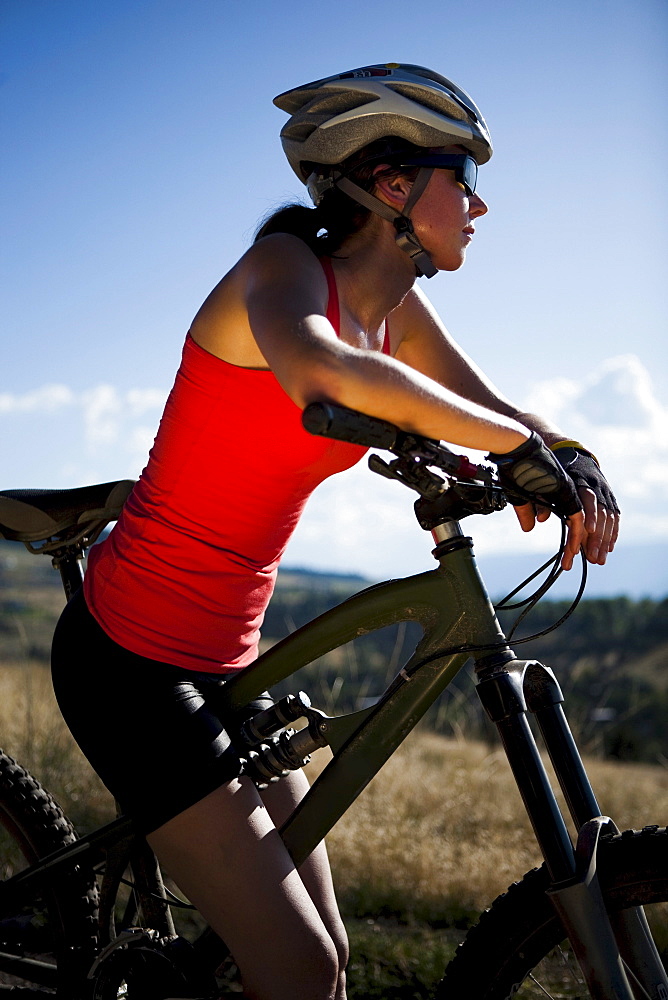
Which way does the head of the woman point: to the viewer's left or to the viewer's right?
to the viewer's right

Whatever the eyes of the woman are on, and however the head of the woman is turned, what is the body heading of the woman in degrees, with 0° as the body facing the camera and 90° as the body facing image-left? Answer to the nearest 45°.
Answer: approximately 270°
